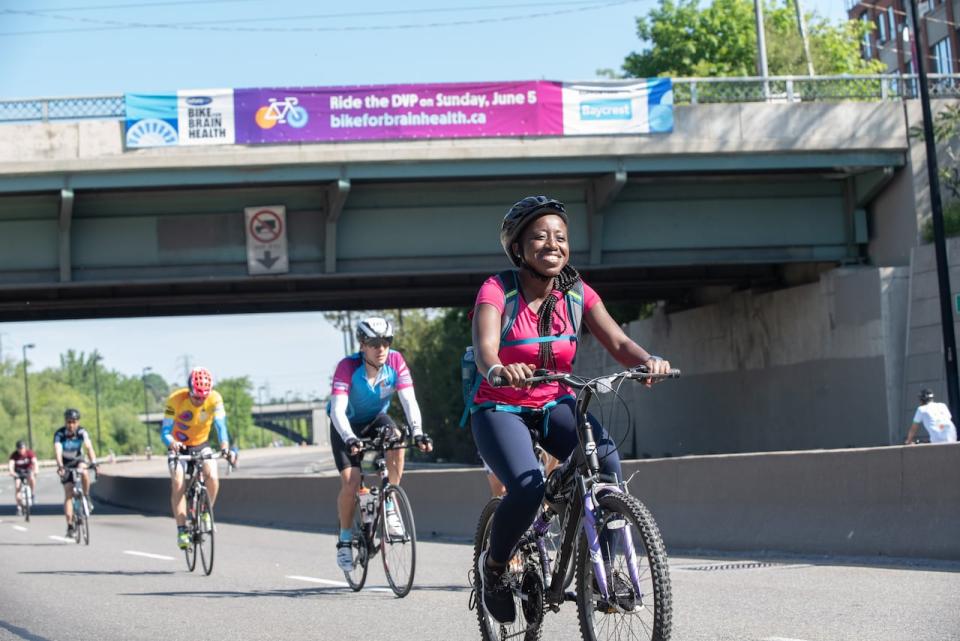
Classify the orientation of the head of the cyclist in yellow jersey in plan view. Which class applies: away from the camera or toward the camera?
toward the camera

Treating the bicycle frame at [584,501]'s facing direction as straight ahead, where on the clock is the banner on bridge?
The banner on bridge is roughly at 7 o'clock from the bicycle frame.

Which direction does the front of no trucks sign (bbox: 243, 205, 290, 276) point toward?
toward the camera

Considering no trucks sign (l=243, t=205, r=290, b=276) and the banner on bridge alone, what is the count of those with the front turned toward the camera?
2

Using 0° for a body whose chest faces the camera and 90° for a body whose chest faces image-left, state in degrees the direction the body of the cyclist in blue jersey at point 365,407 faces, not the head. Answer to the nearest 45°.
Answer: approximately 315°

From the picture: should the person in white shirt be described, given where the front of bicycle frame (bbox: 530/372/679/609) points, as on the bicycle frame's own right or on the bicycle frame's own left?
on the bicycle frame's own left

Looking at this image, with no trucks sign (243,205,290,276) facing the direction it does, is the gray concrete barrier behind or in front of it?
in front

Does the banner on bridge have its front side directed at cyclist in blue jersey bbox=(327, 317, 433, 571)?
yes

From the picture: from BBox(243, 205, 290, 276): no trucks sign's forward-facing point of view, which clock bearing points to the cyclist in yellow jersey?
The cyclist in yellow jersey is roughly at 12 o'clock from the no trucks sign.

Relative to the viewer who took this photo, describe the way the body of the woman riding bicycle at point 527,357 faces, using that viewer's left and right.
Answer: facing the viewer and to the right of the viewer

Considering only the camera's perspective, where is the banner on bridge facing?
facing the viewer

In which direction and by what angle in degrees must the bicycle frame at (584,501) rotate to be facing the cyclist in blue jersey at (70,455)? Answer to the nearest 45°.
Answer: approximately 180°

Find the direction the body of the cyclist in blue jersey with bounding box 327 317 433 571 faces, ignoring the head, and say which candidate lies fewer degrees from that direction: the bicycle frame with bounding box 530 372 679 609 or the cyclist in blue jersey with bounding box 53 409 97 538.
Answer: the bicycle frame
